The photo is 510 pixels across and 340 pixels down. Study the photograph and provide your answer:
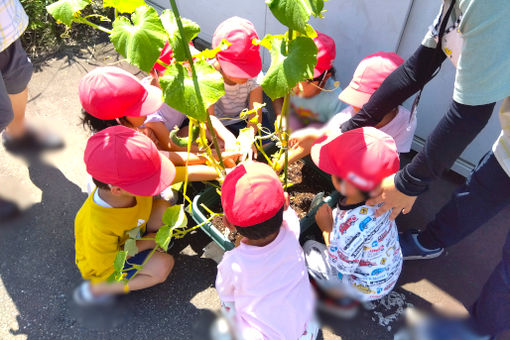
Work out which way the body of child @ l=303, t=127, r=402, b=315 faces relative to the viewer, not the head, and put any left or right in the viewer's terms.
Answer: facing away from the viewer and to the left of the viewer

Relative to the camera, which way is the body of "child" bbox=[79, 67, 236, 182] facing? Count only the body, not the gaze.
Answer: to the viewer's right

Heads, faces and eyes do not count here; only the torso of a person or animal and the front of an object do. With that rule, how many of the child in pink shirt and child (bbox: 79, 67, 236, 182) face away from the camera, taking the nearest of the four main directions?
1

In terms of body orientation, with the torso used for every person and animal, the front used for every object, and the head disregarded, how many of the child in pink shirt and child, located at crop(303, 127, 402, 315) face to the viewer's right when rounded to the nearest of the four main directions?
0

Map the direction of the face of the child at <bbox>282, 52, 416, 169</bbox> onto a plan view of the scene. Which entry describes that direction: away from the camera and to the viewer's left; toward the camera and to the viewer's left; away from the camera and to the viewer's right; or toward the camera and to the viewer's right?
toward the camera and to the viewer's left

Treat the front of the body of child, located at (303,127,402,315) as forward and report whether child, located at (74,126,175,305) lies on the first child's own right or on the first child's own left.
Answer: on the first child's own left

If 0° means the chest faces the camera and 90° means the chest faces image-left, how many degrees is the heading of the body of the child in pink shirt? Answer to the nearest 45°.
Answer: approximately 180°

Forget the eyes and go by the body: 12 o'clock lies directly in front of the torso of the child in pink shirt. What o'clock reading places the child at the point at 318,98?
The child is roughly at 12 o'clock from the child in pink shirt.

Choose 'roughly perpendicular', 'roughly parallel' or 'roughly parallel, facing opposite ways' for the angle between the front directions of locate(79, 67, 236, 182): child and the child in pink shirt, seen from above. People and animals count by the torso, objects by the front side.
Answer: roughly perpendicular

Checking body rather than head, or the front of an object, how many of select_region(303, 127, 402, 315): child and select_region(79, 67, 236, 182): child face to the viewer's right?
1

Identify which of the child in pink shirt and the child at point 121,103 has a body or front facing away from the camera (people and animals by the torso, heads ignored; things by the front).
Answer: the child in pink shirt

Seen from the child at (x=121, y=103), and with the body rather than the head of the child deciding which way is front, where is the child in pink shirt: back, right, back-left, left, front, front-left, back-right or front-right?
front-right
